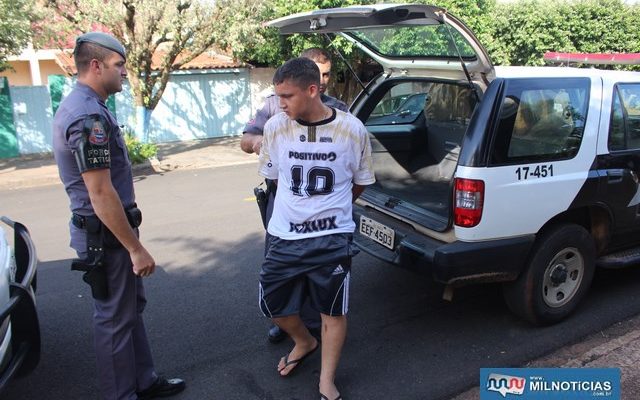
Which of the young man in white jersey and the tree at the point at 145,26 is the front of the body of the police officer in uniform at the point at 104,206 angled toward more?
the young man in white jersey

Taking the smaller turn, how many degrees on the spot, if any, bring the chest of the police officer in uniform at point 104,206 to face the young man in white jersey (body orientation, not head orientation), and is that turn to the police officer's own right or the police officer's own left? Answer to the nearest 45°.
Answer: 0° — they already face them

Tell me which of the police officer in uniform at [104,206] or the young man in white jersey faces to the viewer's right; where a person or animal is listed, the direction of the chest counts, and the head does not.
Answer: the police officer in uniform

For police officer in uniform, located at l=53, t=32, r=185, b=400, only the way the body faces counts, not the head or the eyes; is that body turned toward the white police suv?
yes

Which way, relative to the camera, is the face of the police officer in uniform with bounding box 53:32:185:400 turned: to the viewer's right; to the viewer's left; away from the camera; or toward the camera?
to the viewer's right

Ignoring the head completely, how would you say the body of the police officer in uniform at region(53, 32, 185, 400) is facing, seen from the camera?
to the viewer's right

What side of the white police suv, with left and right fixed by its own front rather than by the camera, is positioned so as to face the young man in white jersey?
back
